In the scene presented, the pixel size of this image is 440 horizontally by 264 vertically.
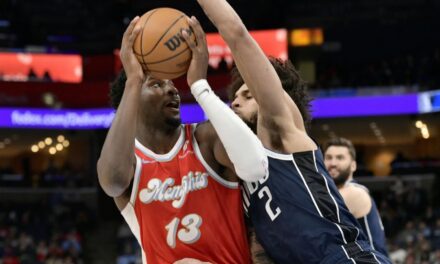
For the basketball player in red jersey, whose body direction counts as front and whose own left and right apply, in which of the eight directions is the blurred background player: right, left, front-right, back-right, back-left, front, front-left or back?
back-left

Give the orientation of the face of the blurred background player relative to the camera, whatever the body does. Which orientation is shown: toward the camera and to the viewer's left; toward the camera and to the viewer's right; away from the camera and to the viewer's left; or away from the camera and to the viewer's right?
toward the camera and to the viewer's left

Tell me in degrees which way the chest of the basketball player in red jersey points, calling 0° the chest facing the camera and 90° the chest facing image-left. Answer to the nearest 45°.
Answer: approximately 0°

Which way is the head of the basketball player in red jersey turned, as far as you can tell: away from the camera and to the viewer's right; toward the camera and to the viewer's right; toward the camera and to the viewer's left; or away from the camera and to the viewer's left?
toward the camera and to the viewer's right
